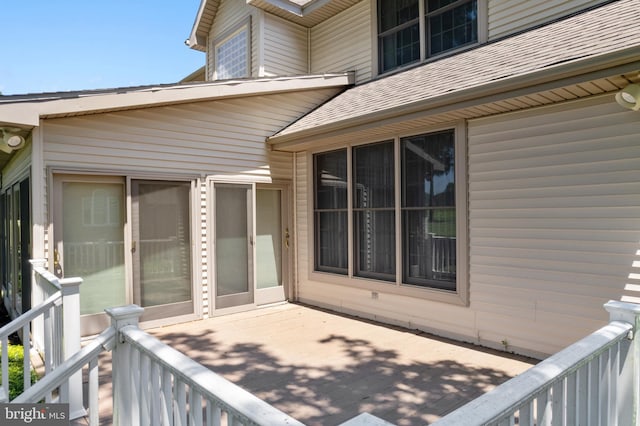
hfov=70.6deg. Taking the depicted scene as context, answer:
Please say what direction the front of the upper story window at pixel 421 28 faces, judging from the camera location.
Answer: facing the viewer and to the left of the viewer

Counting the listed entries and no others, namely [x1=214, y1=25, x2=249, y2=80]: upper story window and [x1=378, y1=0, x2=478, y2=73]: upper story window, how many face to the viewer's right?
0

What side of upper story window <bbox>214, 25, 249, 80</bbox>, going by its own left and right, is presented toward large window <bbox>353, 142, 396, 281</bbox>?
left

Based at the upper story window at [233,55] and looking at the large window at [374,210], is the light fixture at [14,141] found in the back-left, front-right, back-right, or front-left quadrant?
front-right

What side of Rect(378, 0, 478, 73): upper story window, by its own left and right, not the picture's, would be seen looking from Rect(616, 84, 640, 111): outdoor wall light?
left

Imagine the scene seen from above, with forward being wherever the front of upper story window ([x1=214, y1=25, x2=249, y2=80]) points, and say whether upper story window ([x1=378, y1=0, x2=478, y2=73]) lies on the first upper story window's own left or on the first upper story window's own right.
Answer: on the first upper story window's own left

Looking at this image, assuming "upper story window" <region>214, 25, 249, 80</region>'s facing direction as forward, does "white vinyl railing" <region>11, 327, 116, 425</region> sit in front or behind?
in front

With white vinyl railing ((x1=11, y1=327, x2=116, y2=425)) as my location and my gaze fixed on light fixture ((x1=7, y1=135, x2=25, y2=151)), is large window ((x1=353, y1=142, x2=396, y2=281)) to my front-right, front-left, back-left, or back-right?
front-right

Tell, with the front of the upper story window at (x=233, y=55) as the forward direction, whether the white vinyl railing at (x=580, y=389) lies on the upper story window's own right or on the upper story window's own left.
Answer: on the upper story window's own left

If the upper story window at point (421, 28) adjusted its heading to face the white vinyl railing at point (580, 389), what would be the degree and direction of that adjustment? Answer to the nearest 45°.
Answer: approximately 45° to its left

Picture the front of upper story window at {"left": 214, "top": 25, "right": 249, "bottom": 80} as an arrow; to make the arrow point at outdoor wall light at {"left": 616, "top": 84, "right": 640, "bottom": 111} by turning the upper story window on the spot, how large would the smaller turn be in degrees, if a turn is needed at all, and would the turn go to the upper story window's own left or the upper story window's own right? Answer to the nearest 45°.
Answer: approximately 90° to the upper story window's own left

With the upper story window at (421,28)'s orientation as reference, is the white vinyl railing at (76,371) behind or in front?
in front
